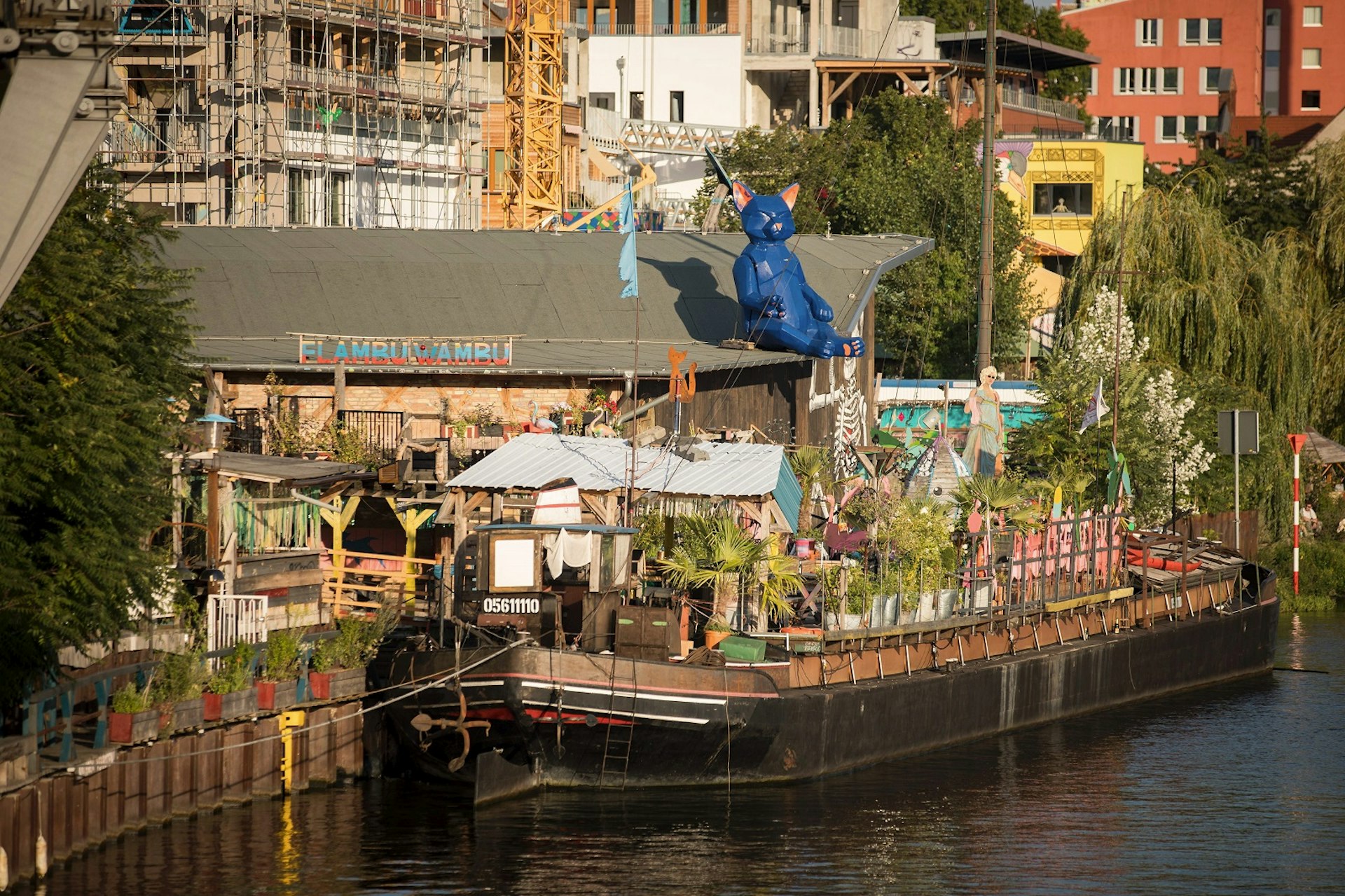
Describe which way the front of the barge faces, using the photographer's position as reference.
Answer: facing away from the viewer and to the right of the viewer

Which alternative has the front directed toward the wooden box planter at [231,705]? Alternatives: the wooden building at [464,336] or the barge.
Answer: the wooden building

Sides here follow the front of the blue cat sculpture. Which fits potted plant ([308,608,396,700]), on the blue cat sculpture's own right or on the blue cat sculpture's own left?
on the blue cat sculpture's own right

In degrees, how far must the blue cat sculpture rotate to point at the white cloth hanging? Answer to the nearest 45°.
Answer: approximately 45° to its right

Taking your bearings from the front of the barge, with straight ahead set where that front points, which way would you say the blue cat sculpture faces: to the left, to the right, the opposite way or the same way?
to the right

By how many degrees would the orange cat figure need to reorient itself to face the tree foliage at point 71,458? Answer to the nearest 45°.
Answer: approximately 45° to its right

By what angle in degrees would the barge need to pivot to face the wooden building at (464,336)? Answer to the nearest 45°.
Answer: approximately 45° to its left

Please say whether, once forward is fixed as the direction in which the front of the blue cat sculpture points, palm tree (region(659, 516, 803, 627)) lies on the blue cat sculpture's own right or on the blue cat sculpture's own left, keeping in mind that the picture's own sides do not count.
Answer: on the blue cat sculpture's own right

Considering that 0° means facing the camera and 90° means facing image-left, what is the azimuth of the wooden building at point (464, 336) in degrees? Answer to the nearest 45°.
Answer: approximately 0°
